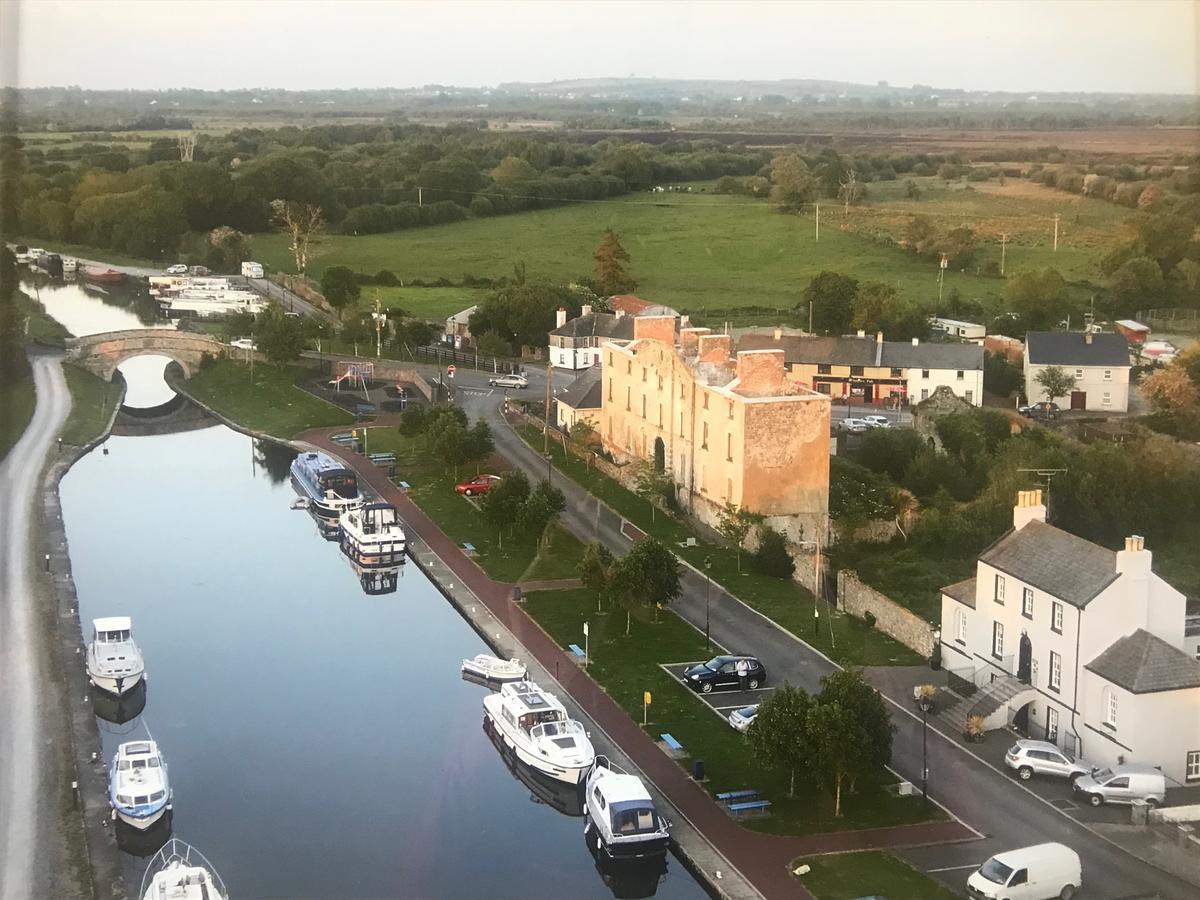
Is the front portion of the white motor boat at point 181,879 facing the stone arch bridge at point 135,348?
yes

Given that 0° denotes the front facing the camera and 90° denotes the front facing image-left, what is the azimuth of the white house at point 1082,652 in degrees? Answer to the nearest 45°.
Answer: approximately 45°

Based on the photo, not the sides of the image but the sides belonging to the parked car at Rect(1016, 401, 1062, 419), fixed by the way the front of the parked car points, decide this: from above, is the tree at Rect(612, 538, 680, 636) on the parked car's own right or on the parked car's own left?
on the parked car's own left

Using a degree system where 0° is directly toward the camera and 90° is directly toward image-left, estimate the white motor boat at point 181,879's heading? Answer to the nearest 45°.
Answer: approximately 180°

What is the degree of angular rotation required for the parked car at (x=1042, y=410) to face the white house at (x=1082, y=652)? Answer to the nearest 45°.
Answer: approximately 90° to its left

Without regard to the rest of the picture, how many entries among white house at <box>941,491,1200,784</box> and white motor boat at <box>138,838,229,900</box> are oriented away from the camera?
1

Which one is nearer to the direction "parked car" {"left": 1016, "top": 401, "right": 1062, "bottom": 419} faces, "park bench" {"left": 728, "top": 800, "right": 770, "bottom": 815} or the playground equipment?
the playground equipment

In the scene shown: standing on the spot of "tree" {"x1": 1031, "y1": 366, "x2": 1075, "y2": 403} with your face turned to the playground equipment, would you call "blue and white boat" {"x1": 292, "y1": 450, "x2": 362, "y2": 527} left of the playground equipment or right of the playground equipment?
left
